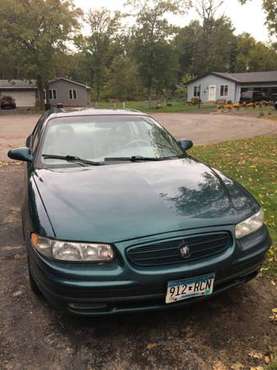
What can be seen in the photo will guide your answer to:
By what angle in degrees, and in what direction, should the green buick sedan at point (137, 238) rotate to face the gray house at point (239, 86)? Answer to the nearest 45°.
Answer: approximately 135° to its left

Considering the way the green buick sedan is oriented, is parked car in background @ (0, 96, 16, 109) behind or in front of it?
behind

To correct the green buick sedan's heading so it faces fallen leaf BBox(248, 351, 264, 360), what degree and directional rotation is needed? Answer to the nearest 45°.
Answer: approximately 45° to its left

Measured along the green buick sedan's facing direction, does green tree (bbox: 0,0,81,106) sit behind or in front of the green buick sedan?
behind

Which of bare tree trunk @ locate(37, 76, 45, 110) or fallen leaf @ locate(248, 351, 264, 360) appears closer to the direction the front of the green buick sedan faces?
the fallen leaf

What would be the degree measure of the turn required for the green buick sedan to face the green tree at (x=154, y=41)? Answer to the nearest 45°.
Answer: approximately 135° to its left

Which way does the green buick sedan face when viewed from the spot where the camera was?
facing the viewer and to the right of the viewer

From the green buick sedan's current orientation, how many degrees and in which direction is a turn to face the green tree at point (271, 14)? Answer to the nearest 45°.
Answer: approximately 135° to its left
